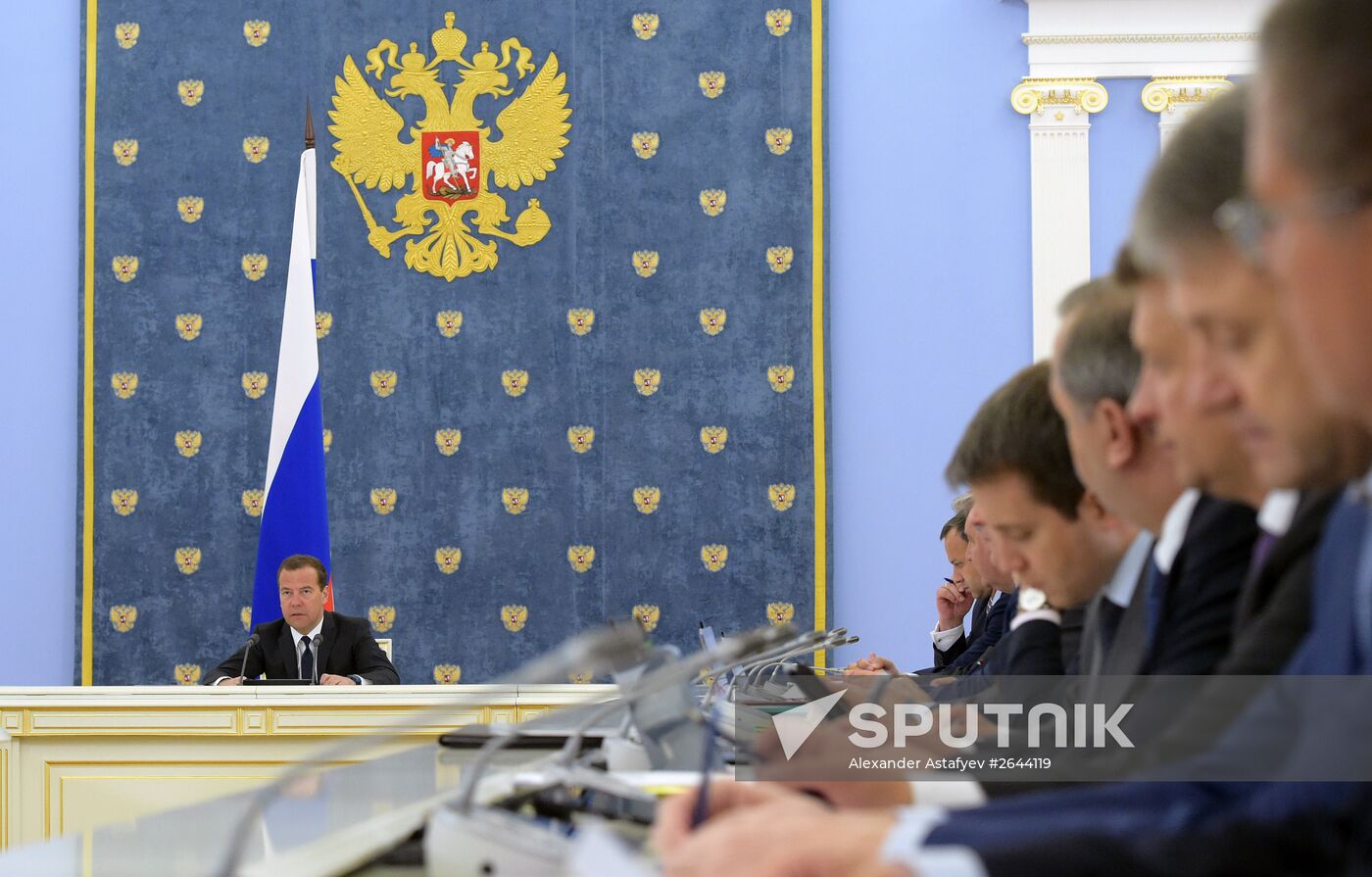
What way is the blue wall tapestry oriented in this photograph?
toward the camera

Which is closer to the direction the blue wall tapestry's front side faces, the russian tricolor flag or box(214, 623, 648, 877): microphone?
the microphone

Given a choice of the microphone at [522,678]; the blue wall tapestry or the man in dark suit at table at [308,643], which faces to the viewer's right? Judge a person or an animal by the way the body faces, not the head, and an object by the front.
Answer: the microphone

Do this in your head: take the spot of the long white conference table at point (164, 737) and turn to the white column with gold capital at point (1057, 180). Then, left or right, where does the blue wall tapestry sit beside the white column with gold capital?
left

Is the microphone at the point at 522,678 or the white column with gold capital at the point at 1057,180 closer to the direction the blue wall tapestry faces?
the microphone

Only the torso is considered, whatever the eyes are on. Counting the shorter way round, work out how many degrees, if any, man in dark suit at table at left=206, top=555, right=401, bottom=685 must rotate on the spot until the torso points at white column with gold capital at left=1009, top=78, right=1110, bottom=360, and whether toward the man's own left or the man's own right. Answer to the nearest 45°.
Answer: approximately 90° to the man's own left

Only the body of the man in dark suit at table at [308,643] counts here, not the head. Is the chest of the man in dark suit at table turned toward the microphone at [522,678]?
yes

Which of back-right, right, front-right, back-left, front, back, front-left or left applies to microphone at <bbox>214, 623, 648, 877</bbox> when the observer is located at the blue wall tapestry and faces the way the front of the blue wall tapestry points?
front

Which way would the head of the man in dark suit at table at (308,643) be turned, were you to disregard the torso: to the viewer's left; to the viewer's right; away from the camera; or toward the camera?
toward the camera

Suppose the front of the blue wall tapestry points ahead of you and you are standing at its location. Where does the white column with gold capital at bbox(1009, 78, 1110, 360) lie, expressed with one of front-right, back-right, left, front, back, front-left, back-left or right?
left

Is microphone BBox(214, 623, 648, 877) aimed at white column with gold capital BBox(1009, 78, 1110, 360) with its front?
no

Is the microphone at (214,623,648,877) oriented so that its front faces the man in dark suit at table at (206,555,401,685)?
no

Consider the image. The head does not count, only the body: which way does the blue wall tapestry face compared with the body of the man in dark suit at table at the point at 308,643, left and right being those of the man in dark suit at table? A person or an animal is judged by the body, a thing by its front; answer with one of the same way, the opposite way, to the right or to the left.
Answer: the same way

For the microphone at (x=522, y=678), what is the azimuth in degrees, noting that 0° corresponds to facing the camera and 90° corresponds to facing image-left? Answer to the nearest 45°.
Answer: approximately 270°

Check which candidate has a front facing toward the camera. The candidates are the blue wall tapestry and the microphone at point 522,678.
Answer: the blue wall tapestry
